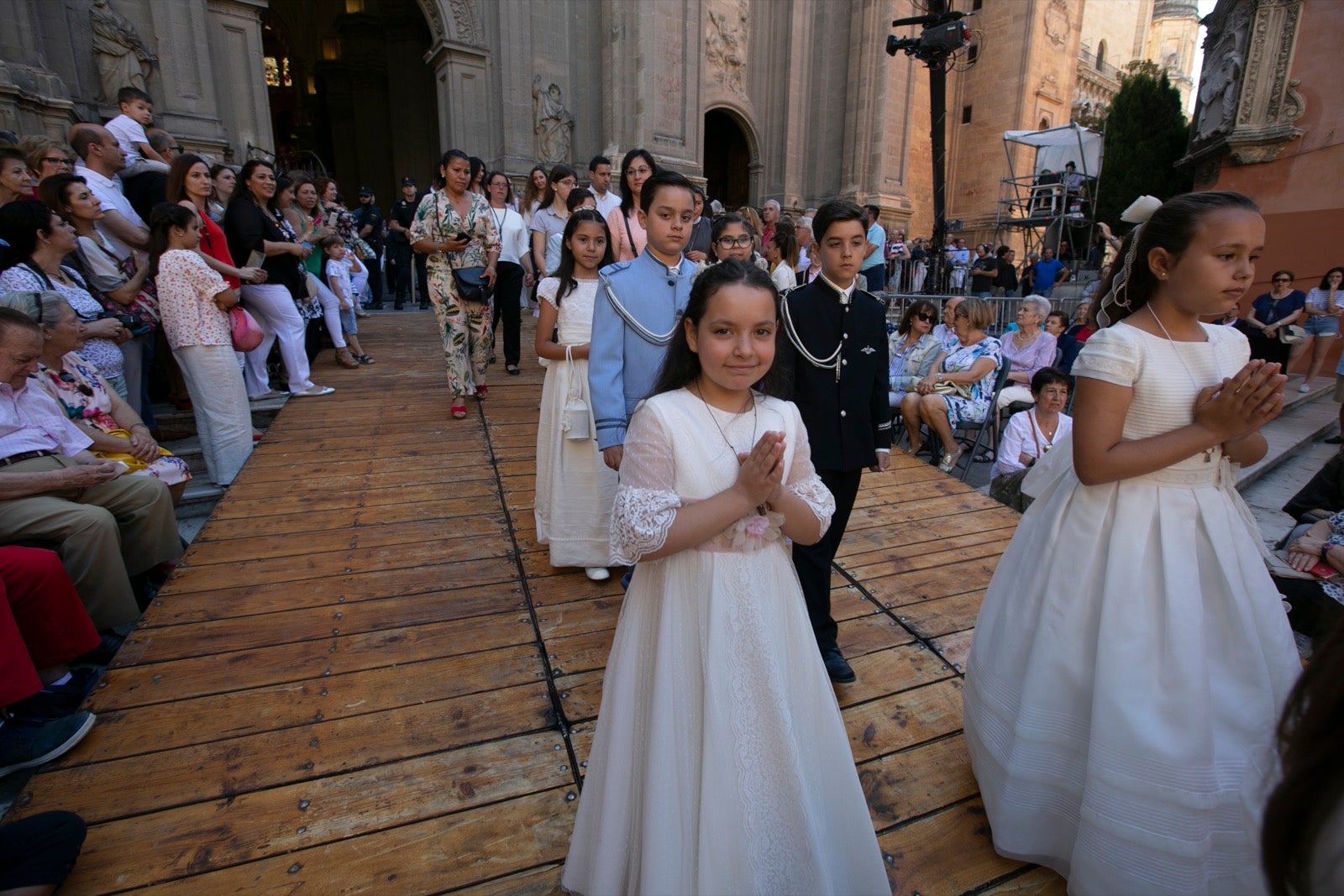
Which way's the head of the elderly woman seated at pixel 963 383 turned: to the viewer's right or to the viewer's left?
to the viewer's left

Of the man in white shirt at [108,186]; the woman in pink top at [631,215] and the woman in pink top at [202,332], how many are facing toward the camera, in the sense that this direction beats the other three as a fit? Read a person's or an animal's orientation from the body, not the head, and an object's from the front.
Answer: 1

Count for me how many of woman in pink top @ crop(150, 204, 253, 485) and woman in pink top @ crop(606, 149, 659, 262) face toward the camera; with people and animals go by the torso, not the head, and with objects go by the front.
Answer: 1

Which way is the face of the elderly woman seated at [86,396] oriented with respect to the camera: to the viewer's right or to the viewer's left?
to the viewer's right

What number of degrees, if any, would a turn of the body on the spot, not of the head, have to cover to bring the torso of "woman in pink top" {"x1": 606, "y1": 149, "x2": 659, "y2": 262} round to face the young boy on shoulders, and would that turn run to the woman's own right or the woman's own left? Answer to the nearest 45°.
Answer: approximately 90° to the woman's own right

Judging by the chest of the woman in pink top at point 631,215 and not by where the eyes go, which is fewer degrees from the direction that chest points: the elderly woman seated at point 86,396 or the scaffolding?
the elderly woman seated

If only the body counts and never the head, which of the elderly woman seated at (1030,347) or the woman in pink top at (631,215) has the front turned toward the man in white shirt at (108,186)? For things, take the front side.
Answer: the elderly woman seated

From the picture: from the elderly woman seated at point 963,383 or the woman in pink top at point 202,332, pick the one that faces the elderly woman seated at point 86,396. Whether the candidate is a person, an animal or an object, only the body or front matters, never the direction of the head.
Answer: the elderly woman seated at point 963,383

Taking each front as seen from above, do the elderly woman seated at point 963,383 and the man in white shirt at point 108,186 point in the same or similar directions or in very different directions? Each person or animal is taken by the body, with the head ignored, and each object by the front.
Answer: very different directions

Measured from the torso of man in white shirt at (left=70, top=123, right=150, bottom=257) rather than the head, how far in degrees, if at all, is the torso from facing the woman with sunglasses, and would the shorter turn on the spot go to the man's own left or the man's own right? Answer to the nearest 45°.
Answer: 0° — they already face them

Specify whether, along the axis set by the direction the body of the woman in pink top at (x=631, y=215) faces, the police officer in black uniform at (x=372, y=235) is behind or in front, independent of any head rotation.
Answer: behind

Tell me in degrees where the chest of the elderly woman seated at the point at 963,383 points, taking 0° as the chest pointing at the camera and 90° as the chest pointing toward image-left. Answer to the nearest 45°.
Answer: approximately 45°
